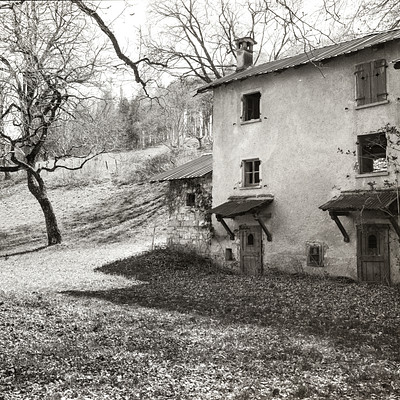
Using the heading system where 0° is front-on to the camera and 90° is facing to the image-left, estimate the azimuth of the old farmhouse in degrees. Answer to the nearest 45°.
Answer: approximately 45°
